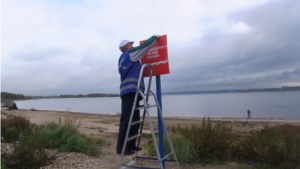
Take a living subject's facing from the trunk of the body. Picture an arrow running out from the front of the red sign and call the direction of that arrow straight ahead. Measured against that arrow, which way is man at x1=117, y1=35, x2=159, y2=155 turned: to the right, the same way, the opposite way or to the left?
the opposite way

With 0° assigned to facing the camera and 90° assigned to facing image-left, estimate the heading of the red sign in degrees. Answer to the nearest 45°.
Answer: approximately 45°

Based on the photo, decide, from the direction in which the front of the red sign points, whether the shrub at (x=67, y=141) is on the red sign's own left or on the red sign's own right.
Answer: on the red sign's own right

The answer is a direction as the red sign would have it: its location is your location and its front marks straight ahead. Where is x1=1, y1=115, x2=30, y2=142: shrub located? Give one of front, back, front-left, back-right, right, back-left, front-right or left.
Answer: right

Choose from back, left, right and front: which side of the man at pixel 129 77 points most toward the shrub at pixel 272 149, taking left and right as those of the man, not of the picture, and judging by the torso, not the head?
front

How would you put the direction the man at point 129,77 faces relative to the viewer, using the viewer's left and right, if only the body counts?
facing away from the viewer and to the right of the viewer

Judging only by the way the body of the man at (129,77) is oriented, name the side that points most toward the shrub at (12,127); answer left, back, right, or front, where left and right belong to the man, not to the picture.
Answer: left
